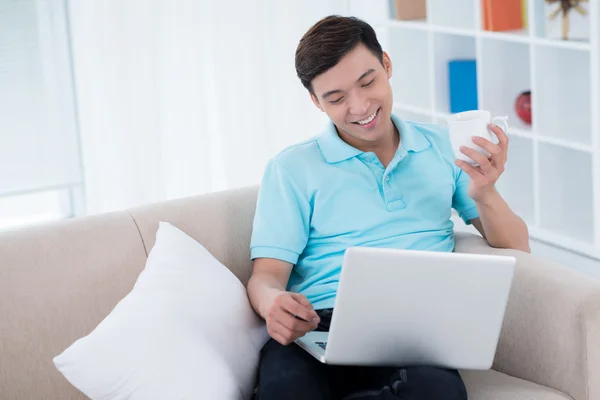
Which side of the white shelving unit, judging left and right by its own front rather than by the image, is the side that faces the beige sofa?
front

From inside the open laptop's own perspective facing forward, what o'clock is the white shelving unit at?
The white shelving unit is roughly at 2 o'clock from the open laptop.

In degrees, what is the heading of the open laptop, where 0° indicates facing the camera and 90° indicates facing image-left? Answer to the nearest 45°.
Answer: approximately 135°

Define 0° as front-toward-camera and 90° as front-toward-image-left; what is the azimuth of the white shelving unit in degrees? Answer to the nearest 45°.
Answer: approximately 45°

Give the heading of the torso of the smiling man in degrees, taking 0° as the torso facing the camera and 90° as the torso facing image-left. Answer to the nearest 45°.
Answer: approximately 0°

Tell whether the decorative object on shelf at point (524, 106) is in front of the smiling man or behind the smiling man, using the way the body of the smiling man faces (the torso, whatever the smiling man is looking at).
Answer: behind

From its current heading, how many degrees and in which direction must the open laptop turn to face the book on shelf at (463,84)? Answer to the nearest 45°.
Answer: approximately 45° to its right

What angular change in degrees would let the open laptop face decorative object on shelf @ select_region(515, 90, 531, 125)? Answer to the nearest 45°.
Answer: approximately 45° to its right

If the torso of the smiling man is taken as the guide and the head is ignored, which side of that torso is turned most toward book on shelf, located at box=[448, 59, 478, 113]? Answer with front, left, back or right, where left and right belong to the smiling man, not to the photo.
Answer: back

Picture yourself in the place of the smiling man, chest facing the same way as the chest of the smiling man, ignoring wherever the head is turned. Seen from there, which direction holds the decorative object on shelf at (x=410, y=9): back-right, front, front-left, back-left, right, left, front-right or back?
back

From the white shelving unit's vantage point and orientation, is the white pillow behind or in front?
in front
